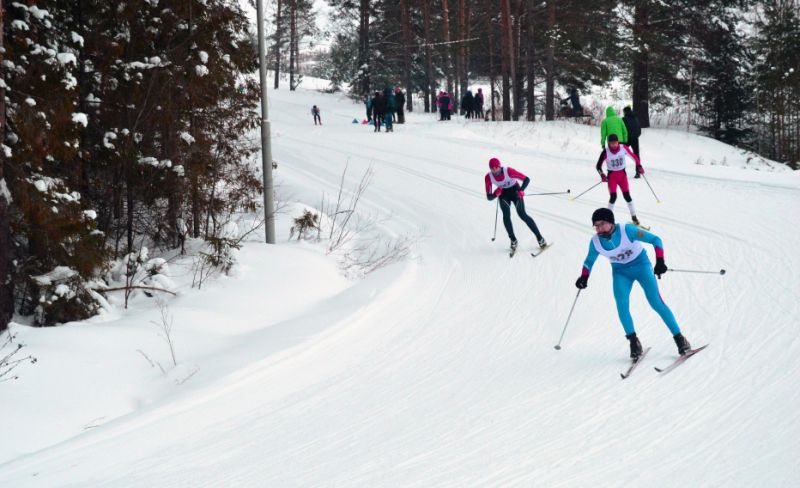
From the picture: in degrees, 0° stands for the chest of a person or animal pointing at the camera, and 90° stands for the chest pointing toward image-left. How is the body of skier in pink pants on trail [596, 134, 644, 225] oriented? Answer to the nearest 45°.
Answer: approximately 0°

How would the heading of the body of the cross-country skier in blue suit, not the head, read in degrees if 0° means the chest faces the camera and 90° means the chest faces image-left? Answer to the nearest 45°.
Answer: approximately 45°

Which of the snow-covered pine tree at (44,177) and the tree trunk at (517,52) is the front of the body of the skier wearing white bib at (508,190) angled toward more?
the snow-covered pine tree

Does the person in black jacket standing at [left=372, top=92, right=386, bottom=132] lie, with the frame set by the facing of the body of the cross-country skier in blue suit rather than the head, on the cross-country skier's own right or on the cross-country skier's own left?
on the cross-country skier's own right

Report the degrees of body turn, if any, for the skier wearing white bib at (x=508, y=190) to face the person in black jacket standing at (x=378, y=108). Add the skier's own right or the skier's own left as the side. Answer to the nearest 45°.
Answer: approximately 135° to the skier's own right

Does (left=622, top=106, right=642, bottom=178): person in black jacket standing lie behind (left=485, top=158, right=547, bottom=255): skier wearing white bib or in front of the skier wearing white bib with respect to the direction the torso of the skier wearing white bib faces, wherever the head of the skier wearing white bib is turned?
behind

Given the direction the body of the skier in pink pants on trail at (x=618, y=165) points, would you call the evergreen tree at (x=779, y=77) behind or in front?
behind

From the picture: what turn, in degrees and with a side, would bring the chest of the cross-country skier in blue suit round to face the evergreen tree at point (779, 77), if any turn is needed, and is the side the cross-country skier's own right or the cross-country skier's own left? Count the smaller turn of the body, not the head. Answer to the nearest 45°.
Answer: approximately 135° to the cross-country skier's own right

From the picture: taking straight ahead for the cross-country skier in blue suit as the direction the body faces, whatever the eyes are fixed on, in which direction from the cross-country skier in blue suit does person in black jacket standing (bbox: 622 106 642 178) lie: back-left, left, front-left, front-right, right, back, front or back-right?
back-right

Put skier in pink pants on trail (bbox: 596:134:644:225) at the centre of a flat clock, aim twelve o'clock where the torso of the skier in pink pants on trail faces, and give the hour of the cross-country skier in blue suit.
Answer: The cross-country skier in blue suit is roughly at 12 o'clock from the skier in pink pants on trail.
